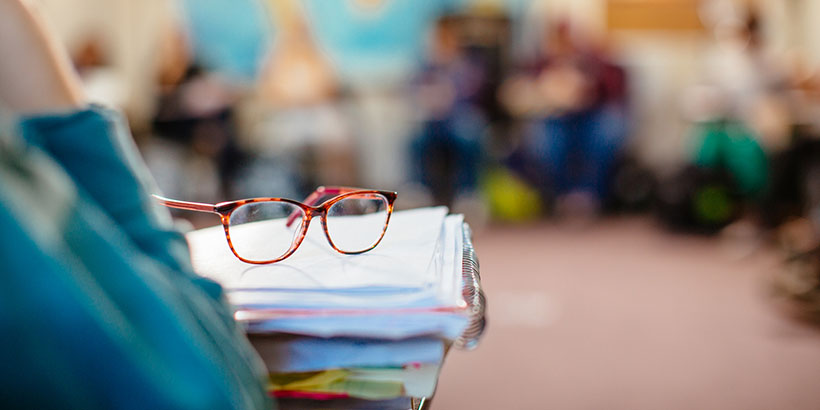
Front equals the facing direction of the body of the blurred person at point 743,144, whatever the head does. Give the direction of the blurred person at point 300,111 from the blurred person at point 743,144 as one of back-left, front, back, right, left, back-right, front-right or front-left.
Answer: front-right

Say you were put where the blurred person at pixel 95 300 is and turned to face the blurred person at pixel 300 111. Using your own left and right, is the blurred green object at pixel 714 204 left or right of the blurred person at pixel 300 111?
right

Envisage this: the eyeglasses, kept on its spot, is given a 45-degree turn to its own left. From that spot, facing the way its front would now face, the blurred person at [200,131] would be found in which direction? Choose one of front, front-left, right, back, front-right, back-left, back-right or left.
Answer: left

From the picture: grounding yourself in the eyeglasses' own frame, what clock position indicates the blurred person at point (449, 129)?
The blurred person is roughly at 8 o'clock from the eyeglasses.

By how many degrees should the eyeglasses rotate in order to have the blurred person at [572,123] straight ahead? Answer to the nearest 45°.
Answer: approximately 90° to its left

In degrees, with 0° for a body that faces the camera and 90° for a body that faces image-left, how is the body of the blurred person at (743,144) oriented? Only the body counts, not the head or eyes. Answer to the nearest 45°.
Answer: approximately 45°

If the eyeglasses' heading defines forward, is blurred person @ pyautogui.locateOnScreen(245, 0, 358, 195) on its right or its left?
on its left

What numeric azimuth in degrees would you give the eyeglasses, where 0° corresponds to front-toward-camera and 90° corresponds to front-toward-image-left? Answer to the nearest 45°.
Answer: approximately 315°

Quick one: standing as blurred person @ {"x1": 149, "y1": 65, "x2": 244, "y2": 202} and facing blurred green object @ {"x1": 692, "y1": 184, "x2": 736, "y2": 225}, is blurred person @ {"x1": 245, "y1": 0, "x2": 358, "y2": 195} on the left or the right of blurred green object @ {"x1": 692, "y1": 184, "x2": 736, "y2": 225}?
left
